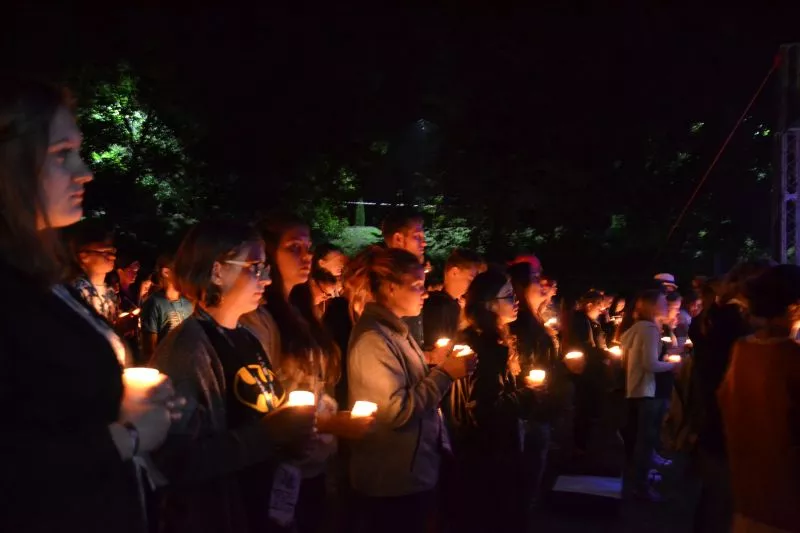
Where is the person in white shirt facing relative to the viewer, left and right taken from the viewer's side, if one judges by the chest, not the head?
facing to the right of the viewer

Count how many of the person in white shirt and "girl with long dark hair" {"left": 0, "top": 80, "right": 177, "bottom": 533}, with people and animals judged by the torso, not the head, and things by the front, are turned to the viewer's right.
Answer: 2

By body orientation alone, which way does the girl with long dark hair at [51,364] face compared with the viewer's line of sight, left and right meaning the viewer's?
facing to the right of the viewer

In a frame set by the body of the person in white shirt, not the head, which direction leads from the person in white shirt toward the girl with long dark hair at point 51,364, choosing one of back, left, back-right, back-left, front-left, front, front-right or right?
right

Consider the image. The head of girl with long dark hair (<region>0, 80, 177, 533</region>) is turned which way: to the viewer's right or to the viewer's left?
to the viewer's right

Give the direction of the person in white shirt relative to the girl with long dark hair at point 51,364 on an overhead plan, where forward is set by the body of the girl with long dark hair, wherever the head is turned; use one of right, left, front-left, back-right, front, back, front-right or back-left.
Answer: front-left
